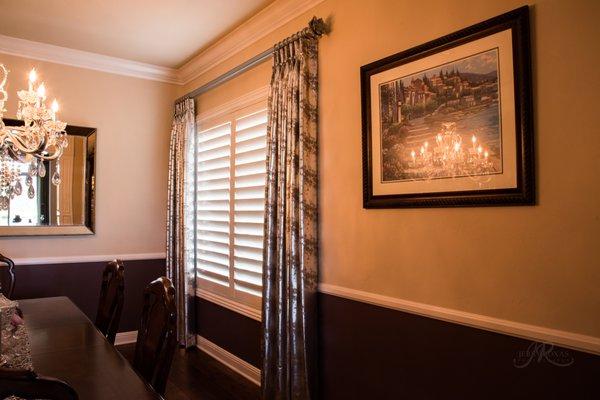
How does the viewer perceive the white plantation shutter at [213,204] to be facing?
facing the viewer and to the left of the viewer

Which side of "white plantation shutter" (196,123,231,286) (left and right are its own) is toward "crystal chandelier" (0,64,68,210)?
front

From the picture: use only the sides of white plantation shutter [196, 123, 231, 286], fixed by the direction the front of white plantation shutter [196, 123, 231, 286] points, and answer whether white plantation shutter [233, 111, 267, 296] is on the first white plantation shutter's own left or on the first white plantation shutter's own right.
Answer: on the first white plantation shutter's own left

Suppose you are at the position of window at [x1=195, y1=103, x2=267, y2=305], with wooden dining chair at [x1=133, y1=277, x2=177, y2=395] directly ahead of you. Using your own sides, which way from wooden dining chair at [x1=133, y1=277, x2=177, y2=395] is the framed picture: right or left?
left

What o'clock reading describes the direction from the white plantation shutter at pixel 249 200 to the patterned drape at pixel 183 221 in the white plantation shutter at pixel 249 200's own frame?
The patterned drape is roughly at 3 o'clock from the white plantation shutter.

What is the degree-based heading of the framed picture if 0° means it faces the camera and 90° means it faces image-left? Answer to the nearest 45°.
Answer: approximately 45°

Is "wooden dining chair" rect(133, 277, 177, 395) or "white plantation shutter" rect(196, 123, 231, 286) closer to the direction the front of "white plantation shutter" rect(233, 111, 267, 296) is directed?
the wooden dining chair

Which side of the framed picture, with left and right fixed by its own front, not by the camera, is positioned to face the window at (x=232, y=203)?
right

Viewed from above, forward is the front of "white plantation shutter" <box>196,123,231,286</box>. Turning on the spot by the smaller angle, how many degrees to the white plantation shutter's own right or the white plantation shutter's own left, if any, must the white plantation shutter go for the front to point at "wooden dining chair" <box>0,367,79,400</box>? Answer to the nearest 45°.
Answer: approximately 45° to the white plantation shutter's own left

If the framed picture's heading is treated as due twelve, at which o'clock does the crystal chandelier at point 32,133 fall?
The crystal chandelier is roughly at 1 o'clock from the framed picture.

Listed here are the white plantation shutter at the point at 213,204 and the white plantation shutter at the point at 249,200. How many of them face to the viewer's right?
0

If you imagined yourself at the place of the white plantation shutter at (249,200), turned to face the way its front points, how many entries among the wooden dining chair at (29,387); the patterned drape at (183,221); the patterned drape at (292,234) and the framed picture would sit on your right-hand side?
1
